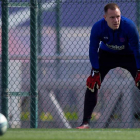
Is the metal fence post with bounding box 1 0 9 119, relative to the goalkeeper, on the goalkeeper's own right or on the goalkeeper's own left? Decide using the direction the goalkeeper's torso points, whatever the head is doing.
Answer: on the goalkeeper's own right

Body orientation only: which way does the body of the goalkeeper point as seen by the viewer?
toward the camera

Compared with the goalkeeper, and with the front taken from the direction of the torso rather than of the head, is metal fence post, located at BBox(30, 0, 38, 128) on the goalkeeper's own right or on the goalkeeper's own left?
on the goalkeeper's own right
